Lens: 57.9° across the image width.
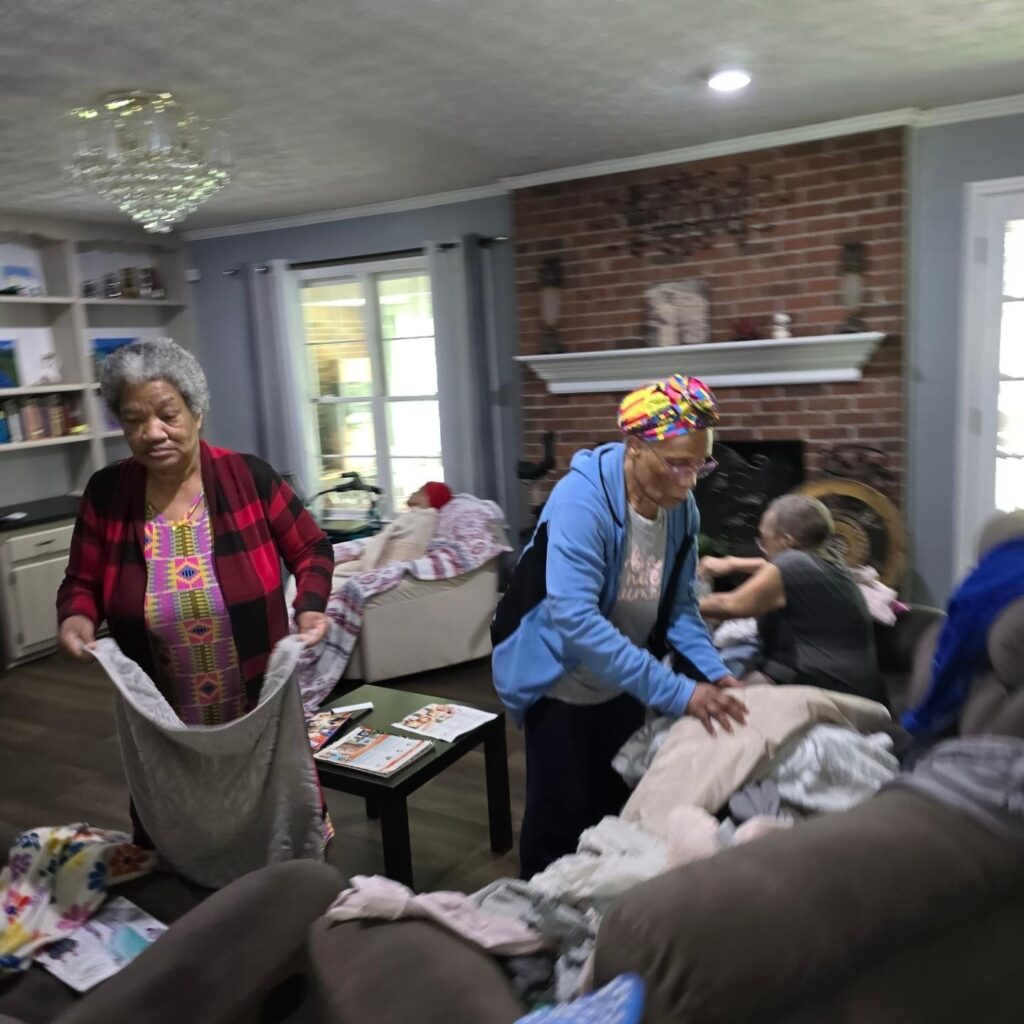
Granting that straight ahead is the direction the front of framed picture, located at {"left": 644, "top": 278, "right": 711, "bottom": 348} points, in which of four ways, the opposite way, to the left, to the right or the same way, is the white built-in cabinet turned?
to the left

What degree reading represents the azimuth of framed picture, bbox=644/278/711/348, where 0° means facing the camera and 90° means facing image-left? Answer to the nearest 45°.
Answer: approximately 0°

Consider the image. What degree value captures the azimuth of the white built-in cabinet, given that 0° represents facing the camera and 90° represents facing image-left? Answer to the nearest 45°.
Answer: approximately 315°

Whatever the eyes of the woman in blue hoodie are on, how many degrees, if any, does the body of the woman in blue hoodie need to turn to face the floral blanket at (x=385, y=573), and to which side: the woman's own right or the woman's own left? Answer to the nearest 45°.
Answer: approximately 180°

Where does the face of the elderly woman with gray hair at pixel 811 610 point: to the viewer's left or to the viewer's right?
to the viewer's left

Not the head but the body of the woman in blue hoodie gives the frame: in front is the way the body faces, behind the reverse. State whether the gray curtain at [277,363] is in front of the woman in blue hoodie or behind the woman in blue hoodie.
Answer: behind

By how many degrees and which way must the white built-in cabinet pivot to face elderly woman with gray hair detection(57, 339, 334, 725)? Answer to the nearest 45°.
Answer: approximately 45° to its right

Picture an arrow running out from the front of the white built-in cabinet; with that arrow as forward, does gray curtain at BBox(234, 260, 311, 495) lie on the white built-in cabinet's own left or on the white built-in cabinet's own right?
on the white built-in cabinet's own left

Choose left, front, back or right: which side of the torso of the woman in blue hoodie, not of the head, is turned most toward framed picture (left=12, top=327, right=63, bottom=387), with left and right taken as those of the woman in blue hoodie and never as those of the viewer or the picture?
back
